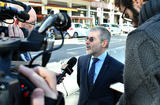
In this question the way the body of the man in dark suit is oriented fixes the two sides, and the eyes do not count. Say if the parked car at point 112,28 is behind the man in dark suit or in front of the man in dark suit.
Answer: behind

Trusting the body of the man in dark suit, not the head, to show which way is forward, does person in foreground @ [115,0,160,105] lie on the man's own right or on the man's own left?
on the man's own left

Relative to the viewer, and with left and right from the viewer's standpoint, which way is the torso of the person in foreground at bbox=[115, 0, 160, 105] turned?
facing to the left of the viewer
